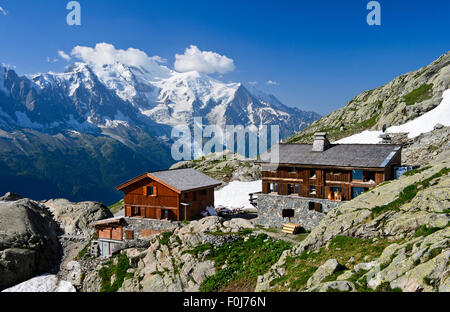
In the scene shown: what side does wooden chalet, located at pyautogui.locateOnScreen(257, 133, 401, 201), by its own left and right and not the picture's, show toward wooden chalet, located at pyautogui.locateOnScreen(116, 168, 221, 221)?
right

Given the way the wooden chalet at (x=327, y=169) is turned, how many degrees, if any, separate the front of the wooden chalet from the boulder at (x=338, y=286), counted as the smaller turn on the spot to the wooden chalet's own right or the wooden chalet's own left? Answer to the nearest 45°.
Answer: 0° — it already faces it

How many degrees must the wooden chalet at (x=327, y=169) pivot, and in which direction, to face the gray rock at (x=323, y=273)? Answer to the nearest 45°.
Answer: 0° — it already faces it

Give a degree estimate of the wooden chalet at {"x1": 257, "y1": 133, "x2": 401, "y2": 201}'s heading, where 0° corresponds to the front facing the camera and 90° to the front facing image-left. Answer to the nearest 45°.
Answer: approximately 0°

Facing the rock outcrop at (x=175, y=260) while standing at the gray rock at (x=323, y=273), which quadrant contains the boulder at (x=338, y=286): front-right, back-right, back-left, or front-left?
back-left

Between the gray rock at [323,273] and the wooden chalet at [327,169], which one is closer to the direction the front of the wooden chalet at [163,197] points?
the gray rock

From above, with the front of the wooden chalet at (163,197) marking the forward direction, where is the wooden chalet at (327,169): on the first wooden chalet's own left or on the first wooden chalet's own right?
on the first wooden chalet's own left

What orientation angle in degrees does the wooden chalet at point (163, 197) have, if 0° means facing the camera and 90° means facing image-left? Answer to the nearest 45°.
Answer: approximately 45°

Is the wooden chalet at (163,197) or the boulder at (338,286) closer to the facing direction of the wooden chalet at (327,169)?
the boulder
